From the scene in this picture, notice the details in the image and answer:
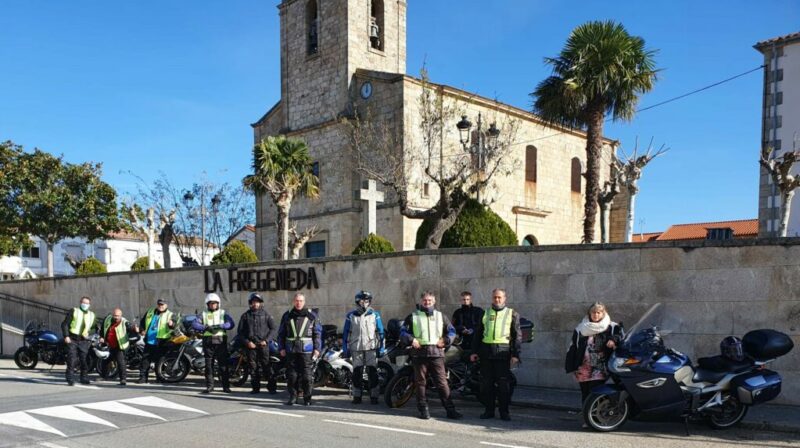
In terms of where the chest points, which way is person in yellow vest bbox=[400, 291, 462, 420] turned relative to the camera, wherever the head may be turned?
toward the camera

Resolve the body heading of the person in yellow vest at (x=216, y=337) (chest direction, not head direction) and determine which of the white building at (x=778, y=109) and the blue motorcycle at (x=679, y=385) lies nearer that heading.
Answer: the blue motorcycle

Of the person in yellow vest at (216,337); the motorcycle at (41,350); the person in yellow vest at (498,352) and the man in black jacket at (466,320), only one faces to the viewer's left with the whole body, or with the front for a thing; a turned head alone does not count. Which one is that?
the motorcycle

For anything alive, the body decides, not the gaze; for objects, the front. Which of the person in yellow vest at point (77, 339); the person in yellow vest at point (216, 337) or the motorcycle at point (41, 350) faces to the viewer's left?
the motorcycle

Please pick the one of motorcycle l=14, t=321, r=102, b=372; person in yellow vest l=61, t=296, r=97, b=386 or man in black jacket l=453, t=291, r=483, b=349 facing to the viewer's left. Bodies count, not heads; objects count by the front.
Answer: the motorcycle

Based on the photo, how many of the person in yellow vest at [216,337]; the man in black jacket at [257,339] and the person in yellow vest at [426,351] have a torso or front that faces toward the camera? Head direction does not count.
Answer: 3

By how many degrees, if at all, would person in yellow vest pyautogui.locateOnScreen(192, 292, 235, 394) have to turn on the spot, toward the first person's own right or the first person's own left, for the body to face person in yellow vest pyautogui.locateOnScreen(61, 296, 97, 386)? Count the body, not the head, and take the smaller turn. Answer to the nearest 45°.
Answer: approximately 135° to the first person's own right

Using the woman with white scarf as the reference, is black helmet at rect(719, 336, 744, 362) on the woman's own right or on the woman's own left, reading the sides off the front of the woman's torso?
on the woman's own left

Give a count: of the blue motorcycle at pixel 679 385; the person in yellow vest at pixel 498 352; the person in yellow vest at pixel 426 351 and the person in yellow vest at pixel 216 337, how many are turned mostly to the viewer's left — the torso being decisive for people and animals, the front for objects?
1

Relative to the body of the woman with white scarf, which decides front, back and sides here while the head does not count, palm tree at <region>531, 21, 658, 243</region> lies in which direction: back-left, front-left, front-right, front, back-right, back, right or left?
back
